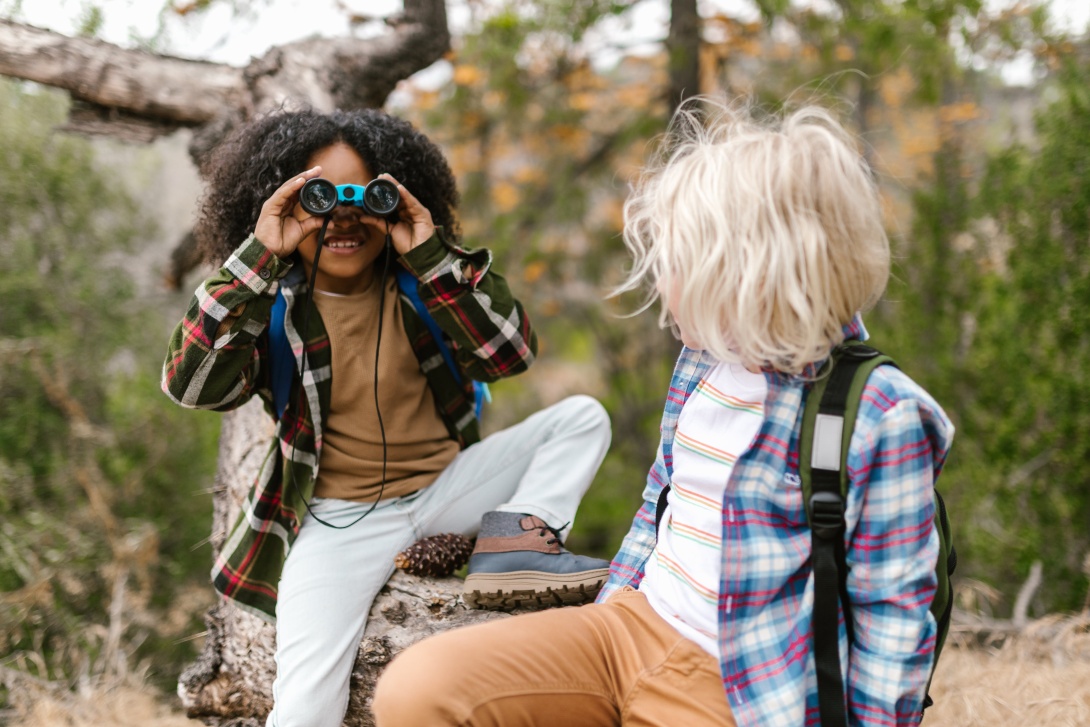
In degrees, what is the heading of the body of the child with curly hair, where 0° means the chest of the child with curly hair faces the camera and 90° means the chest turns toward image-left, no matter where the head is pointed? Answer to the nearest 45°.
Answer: approximately 0°

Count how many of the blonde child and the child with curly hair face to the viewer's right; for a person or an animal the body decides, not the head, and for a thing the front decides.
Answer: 0

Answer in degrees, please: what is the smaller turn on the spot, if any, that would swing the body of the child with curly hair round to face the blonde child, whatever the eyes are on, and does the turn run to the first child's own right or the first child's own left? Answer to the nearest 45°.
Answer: approximately 45° to the first child's own left

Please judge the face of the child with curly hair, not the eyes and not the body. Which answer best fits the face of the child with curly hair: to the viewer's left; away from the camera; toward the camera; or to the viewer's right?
toward the camera

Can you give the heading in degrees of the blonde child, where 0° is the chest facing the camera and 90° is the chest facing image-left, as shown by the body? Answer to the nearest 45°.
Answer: approximately 45°

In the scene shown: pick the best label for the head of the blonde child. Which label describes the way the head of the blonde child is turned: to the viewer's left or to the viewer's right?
to the viewer's left
